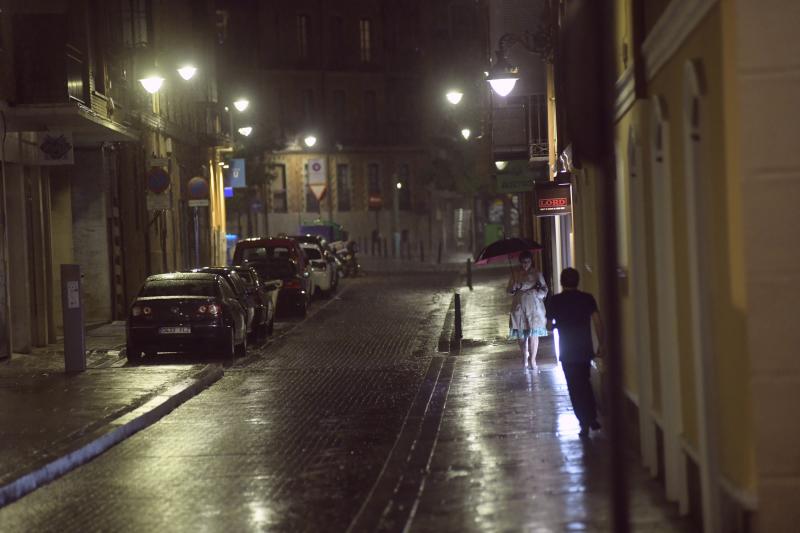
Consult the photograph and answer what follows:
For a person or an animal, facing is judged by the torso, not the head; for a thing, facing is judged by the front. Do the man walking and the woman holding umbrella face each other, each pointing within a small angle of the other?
yes

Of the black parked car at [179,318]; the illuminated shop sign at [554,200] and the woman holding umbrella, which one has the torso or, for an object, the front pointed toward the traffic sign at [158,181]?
the black parked car

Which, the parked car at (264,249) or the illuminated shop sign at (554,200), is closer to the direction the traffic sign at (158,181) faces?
the illuminated shop sign

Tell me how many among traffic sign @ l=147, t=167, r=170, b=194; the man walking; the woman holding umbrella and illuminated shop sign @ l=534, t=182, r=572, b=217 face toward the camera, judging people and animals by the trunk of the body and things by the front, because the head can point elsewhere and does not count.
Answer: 3

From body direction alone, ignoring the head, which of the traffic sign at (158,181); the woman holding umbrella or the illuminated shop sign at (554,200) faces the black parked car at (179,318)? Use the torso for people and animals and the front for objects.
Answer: the traffic sign

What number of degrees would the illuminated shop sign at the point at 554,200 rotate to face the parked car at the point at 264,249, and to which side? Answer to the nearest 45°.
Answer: approximately 135° to its right

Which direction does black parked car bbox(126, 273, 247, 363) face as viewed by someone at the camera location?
facing away from the viewer

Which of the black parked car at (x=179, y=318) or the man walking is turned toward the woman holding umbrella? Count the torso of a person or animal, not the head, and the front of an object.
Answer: the man walking

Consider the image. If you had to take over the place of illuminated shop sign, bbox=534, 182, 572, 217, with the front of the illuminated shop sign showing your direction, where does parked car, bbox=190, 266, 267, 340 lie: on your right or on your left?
on your right

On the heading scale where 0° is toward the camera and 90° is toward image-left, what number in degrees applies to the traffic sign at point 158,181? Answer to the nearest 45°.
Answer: approximately 0°

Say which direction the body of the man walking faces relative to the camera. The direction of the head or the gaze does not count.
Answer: away from the camera
